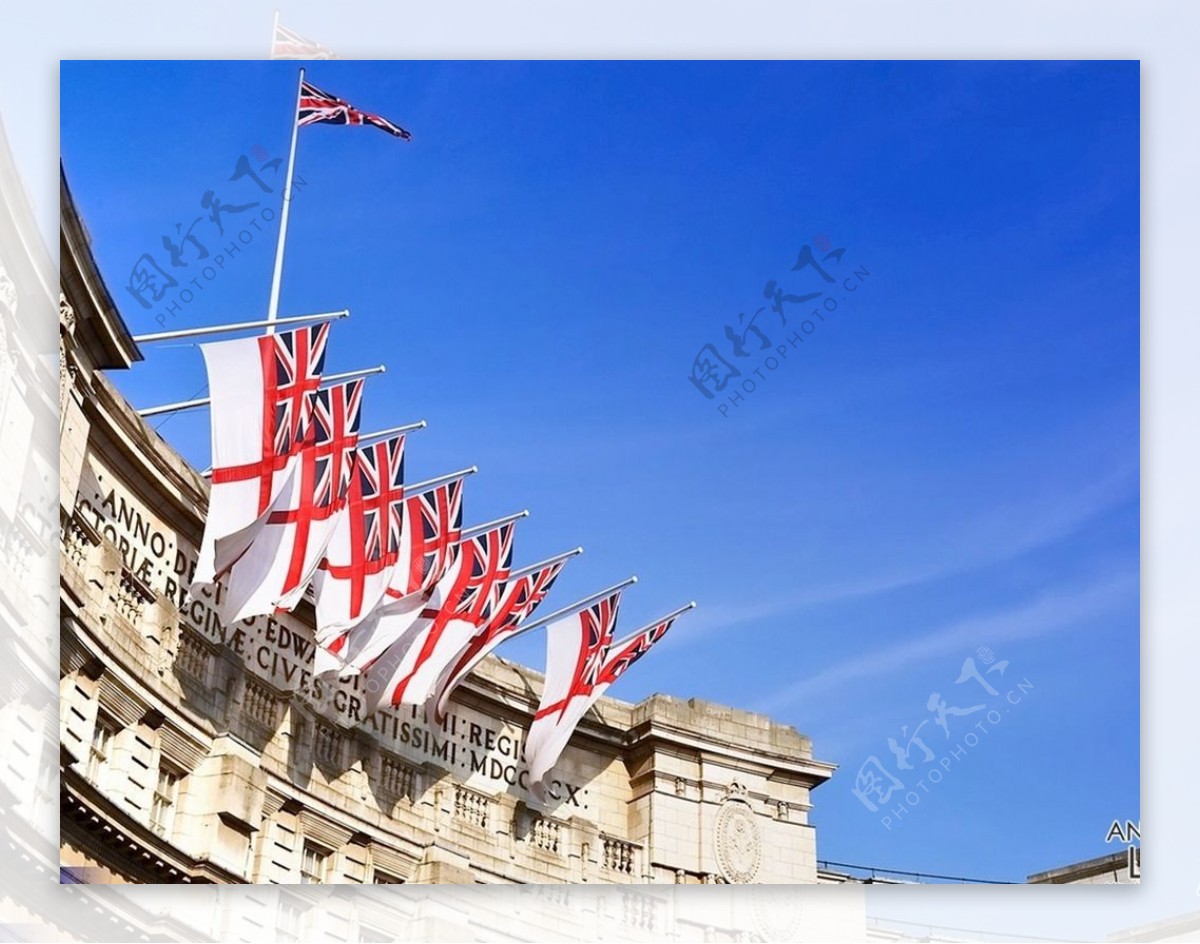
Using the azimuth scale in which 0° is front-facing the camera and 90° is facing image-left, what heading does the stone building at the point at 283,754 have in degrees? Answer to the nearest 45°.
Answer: approximately 315°
